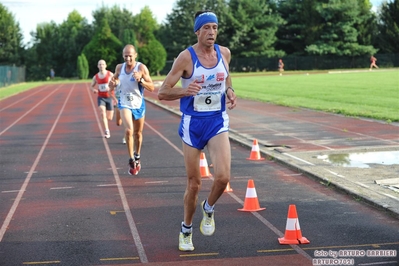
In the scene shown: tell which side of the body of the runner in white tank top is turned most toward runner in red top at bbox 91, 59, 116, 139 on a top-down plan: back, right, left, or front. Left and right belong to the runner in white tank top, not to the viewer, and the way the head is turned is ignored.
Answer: back

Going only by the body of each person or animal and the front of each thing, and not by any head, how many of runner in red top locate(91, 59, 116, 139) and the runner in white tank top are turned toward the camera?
2

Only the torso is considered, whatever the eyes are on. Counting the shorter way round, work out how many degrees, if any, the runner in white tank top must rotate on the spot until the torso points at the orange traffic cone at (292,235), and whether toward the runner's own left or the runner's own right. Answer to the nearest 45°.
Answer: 0° — they already face it

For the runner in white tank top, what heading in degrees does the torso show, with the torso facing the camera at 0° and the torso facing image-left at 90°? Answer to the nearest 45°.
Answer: approximately 0°

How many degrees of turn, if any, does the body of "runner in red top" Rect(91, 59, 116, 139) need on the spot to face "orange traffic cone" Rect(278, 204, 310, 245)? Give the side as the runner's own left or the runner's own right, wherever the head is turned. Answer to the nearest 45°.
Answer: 0° — they already face it

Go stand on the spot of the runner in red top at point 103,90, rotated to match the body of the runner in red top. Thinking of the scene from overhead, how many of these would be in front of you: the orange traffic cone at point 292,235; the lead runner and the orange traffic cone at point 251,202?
3

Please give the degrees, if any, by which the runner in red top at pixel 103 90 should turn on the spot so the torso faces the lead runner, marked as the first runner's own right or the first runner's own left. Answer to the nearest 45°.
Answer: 0° — they already face them
